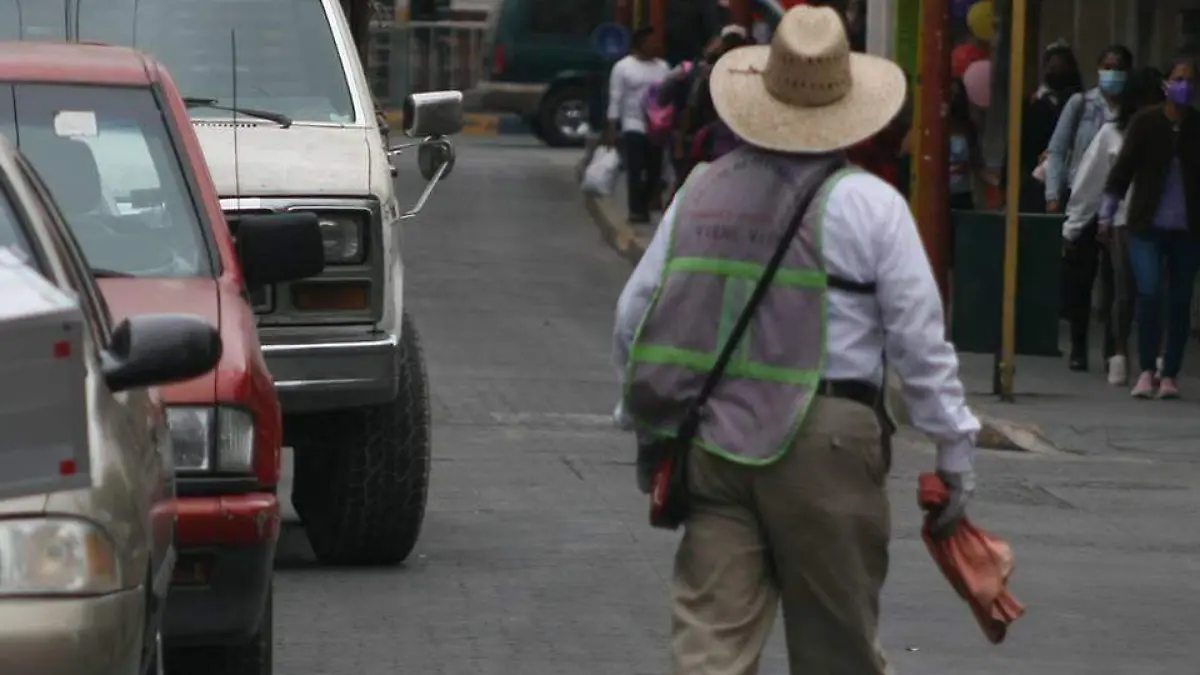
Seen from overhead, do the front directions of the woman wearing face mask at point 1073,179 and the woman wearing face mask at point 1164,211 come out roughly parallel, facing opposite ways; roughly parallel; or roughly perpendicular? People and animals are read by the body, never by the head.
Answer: roughly parallel

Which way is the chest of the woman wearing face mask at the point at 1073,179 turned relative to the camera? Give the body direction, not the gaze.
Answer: toward the camera

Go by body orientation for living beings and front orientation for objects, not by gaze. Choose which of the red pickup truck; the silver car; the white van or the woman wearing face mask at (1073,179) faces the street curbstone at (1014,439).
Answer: the woman wearing face mask

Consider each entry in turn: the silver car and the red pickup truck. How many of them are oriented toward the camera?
2

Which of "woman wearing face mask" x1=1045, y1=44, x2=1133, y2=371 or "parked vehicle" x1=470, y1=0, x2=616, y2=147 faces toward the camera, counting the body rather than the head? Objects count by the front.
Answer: the woman wearing face mask

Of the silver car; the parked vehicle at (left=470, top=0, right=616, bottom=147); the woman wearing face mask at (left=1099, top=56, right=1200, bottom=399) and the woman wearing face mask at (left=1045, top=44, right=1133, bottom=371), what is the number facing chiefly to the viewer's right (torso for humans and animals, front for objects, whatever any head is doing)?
1

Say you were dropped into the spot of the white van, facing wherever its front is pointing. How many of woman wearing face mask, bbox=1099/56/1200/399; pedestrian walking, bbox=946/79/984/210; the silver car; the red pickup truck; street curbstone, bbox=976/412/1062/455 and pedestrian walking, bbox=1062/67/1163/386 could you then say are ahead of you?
2

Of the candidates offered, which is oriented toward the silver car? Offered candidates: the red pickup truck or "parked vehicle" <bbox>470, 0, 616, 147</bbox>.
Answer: the red pickup truck

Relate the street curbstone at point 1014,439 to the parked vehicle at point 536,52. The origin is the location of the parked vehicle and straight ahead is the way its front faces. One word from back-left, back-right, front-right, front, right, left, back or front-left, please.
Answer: right

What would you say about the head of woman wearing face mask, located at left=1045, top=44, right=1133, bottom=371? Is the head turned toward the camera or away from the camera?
toward the camera

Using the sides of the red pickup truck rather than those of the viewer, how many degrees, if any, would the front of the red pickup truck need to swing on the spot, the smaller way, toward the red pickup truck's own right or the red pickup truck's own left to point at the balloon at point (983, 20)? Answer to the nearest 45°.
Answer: approximately 135° to the red pickup truck's own left

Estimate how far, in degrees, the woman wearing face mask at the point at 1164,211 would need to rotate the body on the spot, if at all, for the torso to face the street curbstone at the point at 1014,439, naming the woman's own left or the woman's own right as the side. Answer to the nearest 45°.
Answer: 0° — they already face it

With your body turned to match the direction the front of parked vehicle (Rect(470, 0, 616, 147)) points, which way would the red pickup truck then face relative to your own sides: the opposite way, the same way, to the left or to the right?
to the right

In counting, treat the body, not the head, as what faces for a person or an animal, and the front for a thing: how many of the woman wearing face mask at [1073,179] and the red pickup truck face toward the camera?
2

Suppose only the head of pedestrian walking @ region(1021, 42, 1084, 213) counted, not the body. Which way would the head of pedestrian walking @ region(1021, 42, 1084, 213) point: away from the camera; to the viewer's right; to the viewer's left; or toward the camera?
toward the camera

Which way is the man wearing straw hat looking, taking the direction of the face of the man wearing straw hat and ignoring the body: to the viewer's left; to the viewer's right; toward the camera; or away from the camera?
away from the camera

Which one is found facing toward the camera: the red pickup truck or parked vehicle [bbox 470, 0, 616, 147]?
the red pickup truck

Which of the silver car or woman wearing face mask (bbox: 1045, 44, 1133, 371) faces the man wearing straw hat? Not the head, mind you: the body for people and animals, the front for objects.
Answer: the woman wearing face mask

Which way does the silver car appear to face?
toward the camera

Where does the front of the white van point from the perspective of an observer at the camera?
facing the viewer
